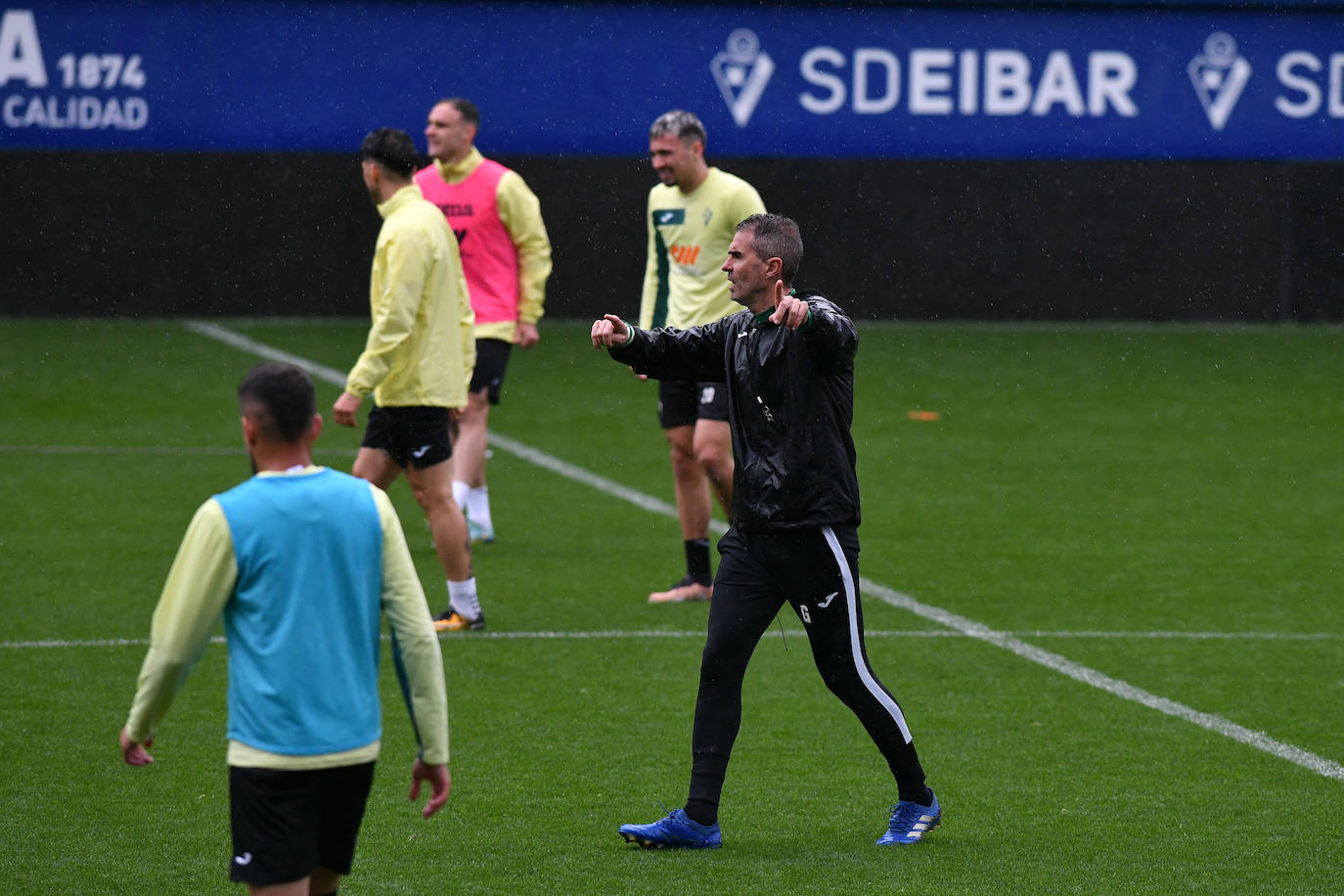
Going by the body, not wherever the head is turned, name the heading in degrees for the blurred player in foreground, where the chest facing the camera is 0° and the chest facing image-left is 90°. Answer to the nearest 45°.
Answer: approximately 180°

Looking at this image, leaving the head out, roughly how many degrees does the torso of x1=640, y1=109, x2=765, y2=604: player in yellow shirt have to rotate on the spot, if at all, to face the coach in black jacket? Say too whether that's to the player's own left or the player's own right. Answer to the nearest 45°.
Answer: approximately 45° to the player's own left

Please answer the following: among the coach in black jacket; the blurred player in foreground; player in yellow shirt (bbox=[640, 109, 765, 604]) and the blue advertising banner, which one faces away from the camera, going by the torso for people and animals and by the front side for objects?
the blurred player in foreground

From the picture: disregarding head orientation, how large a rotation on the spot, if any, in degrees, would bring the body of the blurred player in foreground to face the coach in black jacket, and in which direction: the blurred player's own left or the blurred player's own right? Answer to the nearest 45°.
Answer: approximately 45° to the blurred player's own right

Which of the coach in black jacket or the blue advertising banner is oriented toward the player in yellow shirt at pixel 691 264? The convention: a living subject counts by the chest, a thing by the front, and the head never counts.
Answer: the blue advertising banner

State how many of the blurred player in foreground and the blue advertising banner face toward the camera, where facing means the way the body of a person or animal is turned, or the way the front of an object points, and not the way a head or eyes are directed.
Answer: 1

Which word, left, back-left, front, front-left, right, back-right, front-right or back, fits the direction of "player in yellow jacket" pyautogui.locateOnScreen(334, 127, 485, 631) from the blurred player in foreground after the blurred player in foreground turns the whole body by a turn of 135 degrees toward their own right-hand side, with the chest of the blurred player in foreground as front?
back-left

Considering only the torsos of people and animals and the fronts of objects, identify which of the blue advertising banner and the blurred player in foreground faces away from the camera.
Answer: the blurred player in foreground

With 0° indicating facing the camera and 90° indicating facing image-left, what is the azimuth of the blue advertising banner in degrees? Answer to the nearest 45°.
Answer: approximately 0°

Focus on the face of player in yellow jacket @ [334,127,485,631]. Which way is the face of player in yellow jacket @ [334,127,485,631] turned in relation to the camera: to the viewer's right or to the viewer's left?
to the viewer's left

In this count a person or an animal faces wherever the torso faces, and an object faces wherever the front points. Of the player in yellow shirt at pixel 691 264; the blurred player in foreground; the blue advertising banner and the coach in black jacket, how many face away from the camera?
1

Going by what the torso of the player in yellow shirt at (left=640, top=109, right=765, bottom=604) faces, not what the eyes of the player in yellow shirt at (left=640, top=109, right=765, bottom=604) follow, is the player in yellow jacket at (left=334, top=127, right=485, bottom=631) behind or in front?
in front

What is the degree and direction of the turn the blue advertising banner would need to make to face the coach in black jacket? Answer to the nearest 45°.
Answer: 0° — it already faces them

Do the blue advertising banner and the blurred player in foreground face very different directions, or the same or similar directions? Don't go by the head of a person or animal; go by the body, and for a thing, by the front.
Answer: very different directions

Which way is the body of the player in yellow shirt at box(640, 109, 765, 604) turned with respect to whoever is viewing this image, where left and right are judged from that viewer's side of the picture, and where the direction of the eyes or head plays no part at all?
facing the viewer and to the left of the viewer

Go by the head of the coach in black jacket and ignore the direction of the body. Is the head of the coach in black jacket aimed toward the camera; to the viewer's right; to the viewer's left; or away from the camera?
to the viewer's left

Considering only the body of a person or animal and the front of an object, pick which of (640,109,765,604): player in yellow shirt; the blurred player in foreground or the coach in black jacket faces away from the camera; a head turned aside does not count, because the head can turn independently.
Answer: the blurred player in foreground

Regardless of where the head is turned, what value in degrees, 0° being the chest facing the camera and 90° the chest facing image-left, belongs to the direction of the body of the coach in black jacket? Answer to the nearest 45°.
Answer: approximately 45°
